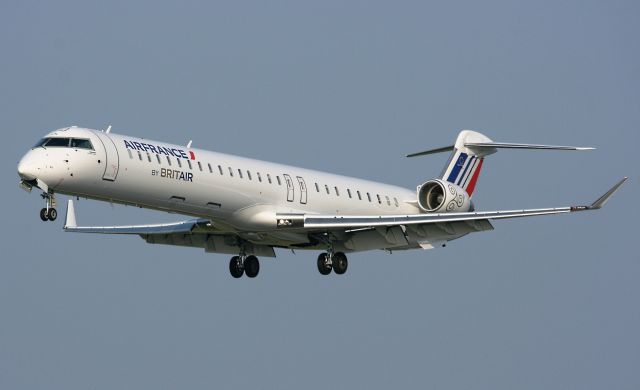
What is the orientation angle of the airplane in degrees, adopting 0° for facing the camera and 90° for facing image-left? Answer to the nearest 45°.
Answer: approximately 45°
